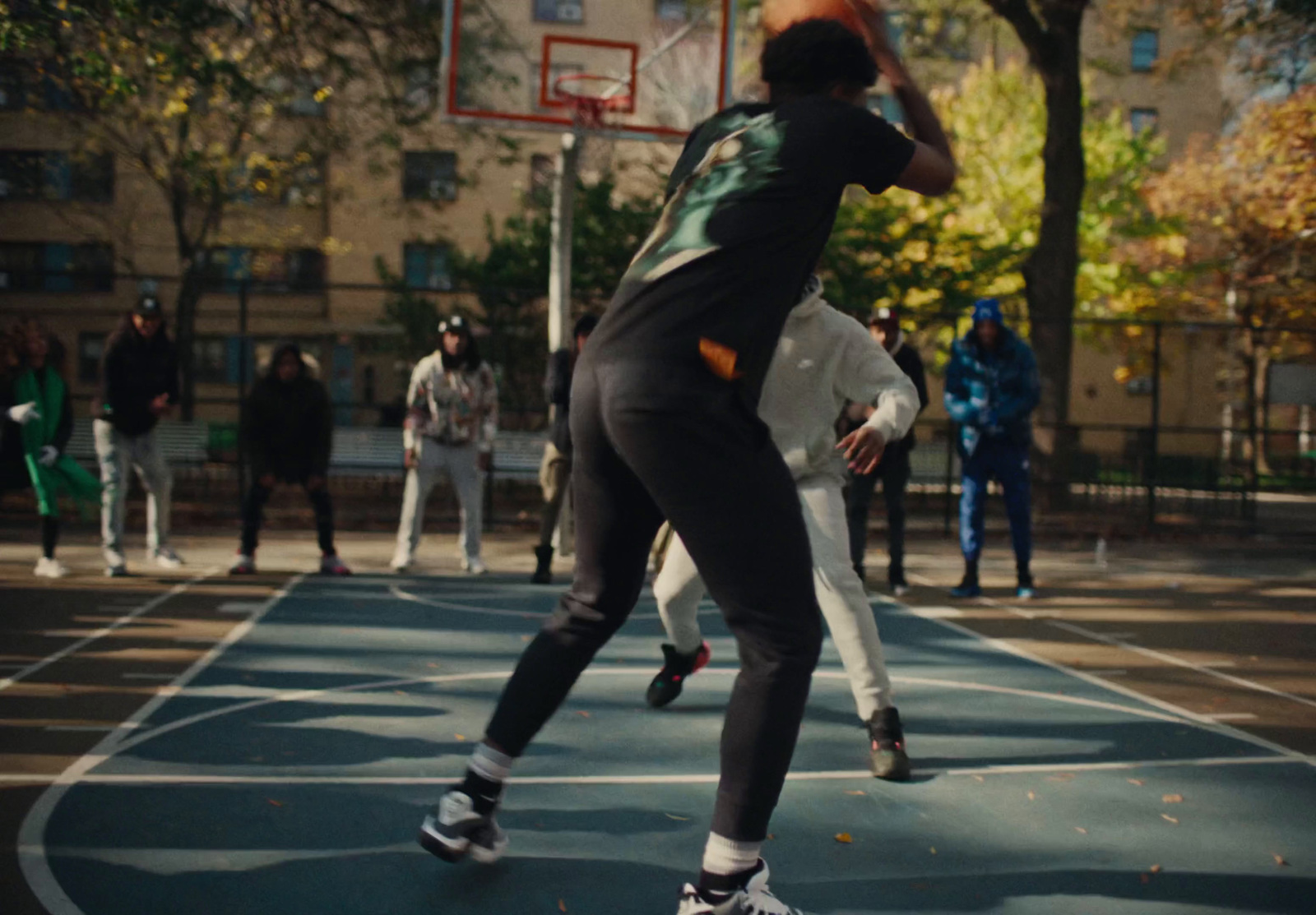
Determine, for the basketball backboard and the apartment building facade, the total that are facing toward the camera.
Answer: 2

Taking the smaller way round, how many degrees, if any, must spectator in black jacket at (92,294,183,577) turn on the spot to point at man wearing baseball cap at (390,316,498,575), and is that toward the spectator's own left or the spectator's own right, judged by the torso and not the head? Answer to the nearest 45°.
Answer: approximately 45° to the spectator's own left

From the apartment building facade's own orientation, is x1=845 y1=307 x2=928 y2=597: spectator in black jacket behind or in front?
in front

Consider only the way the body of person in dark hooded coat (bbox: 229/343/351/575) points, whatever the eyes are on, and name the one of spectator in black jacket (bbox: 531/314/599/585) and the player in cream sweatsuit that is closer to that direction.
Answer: the player in cream sweatsuit

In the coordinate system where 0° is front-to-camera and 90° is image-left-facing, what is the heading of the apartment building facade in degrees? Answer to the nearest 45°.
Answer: approximately 0°

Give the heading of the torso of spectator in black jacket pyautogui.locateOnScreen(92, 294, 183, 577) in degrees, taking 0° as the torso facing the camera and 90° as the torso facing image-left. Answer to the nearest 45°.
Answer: approximately 315°

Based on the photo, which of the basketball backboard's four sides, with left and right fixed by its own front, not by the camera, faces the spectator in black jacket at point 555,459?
front

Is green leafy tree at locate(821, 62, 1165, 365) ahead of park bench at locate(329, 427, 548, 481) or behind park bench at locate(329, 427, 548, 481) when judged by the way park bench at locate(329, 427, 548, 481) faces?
behind

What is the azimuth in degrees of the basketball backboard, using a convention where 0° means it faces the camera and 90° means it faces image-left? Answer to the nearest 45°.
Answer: approximately 0°
